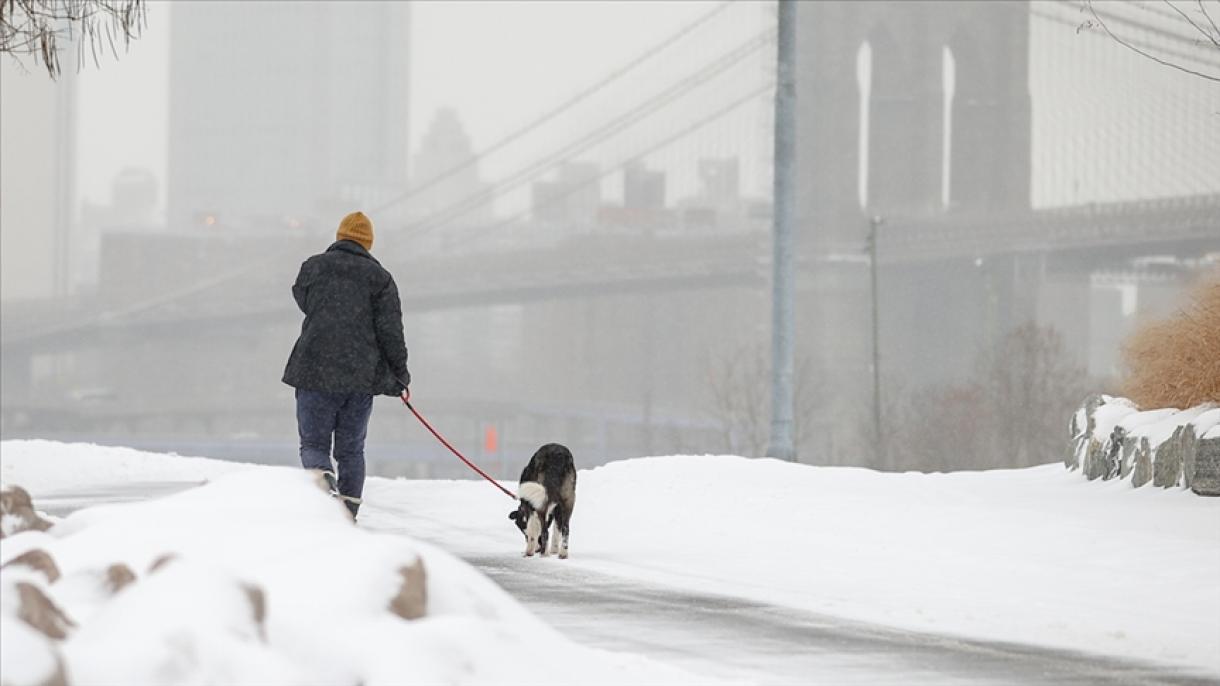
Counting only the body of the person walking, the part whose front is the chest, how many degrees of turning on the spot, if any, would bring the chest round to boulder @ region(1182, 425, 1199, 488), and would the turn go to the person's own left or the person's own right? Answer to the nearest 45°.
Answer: approximately 90° to the person's own right

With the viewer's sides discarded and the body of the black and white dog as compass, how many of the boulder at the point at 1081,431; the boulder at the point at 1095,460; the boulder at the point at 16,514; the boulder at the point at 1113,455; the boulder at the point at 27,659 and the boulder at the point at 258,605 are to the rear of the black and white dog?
3

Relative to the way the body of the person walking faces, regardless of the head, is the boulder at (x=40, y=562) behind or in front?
behind

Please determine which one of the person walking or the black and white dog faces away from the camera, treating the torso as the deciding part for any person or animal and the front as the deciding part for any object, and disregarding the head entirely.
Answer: the person walking

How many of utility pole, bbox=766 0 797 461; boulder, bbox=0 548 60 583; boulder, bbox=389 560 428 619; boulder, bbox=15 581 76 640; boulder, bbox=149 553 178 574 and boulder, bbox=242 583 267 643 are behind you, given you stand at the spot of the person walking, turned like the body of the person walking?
5

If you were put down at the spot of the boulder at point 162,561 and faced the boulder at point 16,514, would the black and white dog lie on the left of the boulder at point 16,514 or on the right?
right

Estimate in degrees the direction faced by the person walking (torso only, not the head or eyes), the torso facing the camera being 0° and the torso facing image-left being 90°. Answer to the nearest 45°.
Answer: approximately 180°

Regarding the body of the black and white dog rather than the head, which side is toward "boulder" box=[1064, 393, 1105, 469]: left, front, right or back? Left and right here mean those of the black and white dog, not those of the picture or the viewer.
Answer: back

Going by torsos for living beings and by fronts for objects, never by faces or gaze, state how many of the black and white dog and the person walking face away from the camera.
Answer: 1

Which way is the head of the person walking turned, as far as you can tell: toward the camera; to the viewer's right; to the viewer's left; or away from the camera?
away from the camera

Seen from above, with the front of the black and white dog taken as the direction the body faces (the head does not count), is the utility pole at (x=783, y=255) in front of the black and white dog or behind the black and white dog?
behind

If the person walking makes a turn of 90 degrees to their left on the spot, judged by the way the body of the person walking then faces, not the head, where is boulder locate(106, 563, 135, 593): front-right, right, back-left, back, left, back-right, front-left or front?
left

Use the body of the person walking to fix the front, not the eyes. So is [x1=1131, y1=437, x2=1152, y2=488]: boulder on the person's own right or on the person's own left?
on the person's own right

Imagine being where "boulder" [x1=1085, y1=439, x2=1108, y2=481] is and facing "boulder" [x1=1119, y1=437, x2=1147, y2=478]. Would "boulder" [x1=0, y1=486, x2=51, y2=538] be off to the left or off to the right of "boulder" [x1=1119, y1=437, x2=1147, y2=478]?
right
